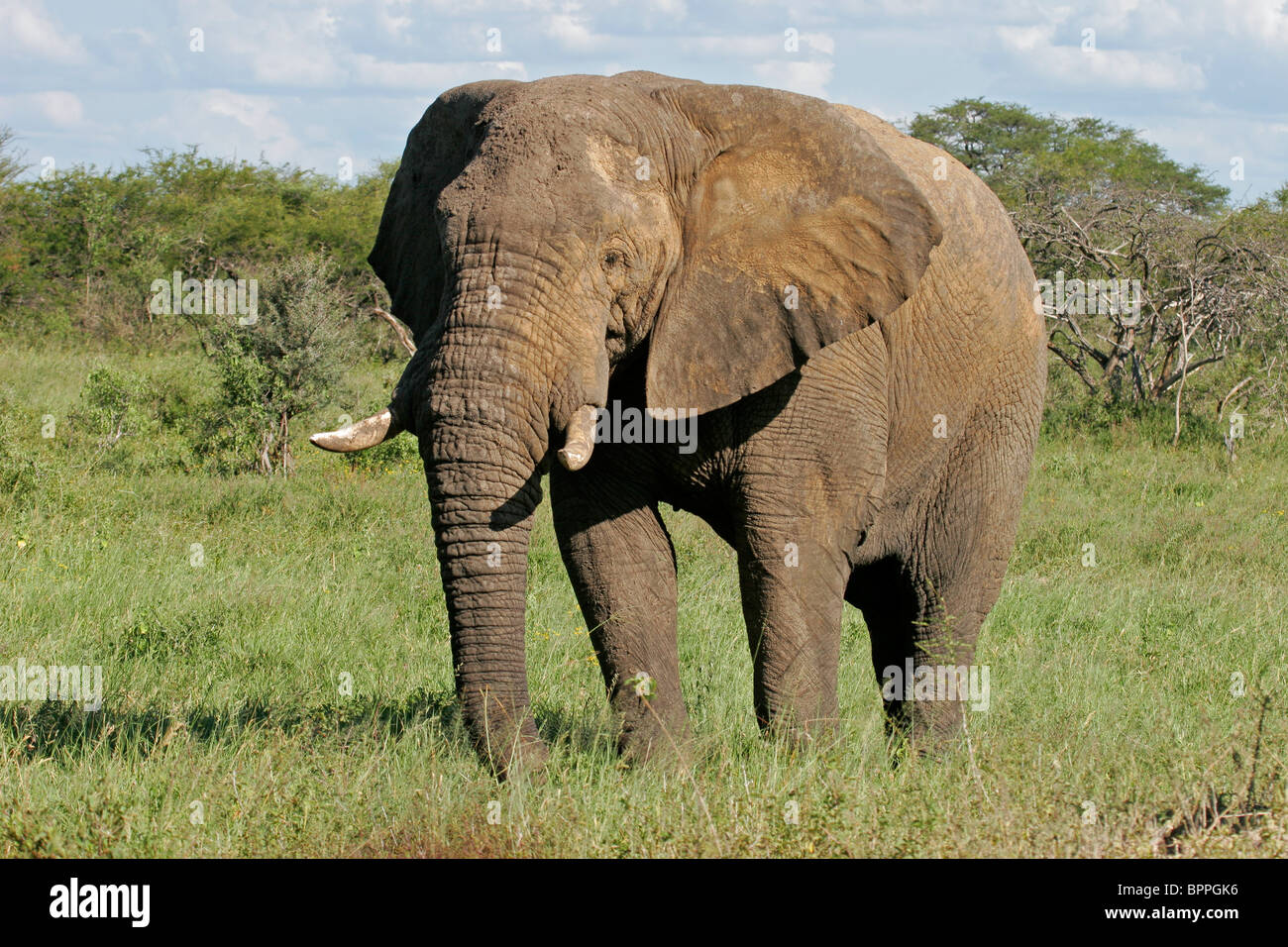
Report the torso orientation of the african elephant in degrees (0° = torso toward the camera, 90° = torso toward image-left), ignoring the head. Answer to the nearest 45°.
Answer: approximately 45°

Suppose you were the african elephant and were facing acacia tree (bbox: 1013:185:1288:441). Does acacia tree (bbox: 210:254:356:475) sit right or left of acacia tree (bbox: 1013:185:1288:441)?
left

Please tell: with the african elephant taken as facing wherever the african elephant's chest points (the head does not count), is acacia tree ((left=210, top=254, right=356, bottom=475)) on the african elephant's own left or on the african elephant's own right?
on the african elephant's own right

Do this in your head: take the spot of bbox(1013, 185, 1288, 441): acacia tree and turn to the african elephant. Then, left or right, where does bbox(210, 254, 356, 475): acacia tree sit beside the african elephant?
right
